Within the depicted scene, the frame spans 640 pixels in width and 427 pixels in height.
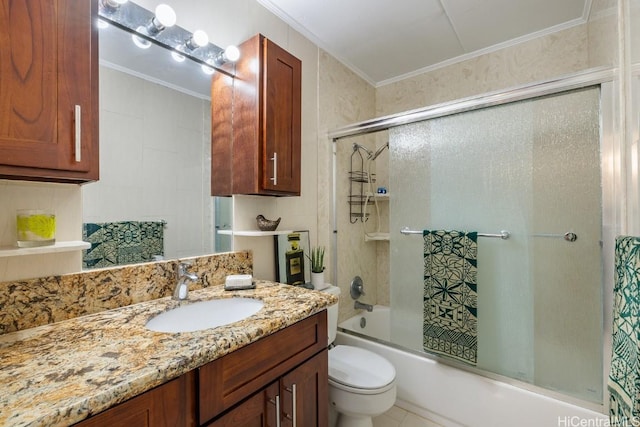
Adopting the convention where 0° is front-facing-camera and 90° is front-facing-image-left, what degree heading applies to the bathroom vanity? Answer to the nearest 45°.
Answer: approximately 315°

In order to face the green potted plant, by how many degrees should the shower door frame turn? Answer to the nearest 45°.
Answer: approximately 45° to its right

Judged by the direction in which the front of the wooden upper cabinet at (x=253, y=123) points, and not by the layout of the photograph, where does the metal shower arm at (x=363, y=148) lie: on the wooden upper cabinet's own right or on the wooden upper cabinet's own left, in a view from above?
on the wooden upper cabinet's own left

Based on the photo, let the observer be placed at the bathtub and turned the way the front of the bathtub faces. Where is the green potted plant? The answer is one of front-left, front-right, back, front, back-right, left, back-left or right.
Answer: front-right

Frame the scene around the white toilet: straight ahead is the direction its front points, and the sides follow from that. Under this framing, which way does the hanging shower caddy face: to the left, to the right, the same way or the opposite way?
the same way

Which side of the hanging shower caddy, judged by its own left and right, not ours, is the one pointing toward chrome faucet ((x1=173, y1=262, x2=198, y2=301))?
right

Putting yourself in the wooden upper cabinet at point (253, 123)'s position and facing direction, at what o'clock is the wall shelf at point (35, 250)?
The wall shelf is roughly at 3 o'clock from the wooden upper cabinet.

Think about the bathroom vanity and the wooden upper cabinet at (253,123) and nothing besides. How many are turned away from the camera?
0

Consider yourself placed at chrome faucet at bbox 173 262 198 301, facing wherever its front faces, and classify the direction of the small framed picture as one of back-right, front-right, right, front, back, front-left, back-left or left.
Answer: left

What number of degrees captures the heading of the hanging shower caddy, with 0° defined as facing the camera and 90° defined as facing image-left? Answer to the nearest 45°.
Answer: approximately 315°

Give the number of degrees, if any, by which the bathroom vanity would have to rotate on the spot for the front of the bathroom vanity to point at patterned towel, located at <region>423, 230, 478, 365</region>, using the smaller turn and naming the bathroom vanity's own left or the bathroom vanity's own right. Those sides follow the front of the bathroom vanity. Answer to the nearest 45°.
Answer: approximately 45° to the bathroom vanity's own left

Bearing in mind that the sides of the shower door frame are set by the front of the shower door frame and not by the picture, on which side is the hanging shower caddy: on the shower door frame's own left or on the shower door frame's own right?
on the shower door frame's own right

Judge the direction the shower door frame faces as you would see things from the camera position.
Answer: facing the viewer and to the left of the viewer

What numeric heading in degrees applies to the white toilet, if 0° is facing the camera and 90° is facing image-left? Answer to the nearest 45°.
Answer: approximately 315°
